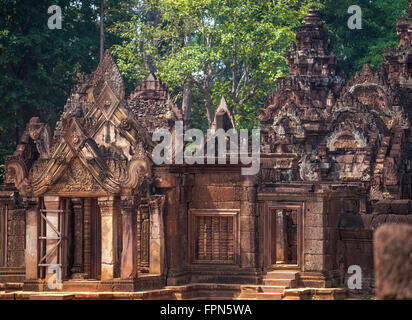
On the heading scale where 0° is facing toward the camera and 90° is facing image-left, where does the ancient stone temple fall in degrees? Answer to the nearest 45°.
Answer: approximately 45°
